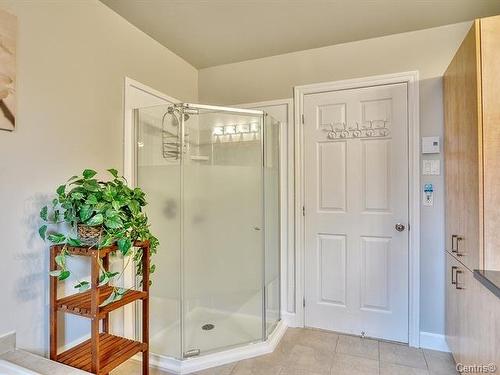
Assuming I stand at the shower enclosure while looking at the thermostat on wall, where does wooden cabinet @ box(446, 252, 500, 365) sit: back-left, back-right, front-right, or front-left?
front-right

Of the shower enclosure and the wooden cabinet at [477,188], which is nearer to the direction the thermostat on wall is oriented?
the wooden cabinet

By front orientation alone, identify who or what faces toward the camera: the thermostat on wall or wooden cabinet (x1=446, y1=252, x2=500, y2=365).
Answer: the thermostat on wall

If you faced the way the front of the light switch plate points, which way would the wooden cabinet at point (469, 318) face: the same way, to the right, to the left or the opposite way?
to the right

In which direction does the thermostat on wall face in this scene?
toward the camera

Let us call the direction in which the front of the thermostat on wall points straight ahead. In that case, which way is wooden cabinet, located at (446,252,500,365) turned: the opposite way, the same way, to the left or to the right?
to the right

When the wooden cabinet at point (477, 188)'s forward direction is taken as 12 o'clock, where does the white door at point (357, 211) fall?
The white door is roughly at 1 o'clock from the wooden cabinet.

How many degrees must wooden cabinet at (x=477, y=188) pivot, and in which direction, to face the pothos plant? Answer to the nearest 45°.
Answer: approximately 45° to its left

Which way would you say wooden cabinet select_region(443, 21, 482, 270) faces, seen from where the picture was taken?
facing to the left of the viewer

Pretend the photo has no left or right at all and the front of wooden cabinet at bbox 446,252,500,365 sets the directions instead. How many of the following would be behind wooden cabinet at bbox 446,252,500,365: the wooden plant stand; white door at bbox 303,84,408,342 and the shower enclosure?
0

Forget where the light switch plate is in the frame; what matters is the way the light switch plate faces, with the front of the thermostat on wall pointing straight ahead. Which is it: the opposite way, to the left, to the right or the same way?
the same way

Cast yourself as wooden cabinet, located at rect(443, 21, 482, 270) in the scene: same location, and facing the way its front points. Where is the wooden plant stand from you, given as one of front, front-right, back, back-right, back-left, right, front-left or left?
front-left

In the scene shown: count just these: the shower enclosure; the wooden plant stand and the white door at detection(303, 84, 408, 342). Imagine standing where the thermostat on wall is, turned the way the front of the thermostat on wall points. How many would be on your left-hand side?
0

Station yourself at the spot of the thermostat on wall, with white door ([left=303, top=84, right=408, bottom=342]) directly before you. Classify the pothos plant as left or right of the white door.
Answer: left

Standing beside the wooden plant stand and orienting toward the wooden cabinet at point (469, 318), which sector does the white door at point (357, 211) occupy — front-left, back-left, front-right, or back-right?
front-left

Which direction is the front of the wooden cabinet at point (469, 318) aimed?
to the viewer's left

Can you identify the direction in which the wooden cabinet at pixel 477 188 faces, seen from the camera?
facing to the left of the viewer
